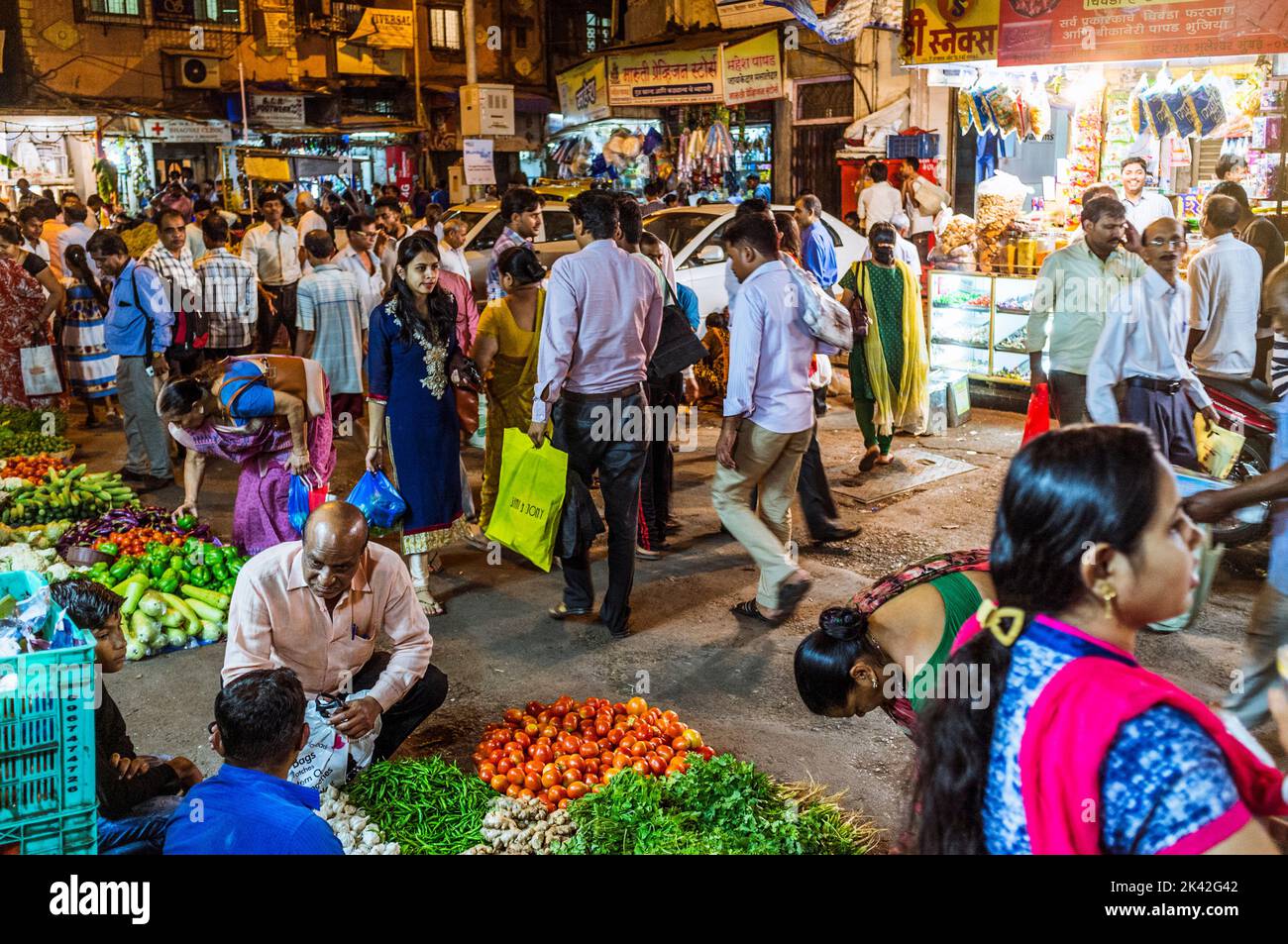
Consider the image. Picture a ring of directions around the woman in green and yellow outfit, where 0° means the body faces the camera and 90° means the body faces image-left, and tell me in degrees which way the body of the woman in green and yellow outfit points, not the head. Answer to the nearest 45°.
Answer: approximately 0°

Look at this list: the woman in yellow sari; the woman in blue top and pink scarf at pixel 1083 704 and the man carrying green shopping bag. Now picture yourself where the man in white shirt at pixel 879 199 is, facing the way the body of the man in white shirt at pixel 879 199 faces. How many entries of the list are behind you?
3

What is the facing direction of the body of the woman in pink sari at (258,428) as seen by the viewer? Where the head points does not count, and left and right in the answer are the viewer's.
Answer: facing to the left of the viewer

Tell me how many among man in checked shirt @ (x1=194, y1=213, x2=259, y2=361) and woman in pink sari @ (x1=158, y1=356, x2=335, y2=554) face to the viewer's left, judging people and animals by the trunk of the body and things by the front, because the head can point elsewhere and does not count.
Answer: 1

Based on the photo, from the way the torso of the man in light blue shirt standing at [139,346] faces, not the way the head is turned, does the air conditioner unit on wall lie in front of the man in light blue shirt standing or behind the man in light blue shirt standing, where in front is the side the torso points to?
behind
